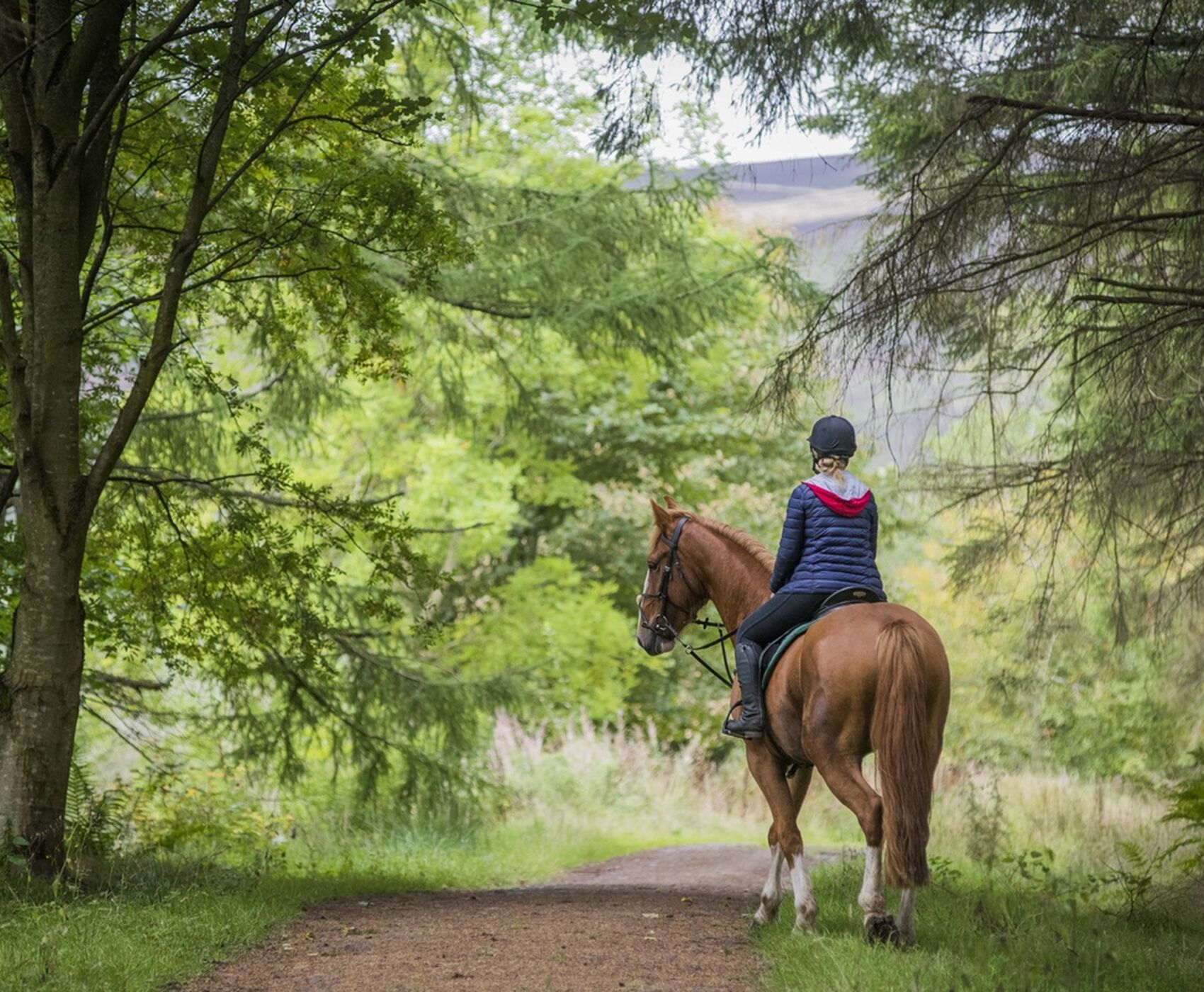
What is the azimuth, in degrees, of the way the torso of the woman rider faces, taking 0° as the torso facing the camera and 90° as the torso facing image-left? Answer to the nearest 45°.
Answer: approximately 135°

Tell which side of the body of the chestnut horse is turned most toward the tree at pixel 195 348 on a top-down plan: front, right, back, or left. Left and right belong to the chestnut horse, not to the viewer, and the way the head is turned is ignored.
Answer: front

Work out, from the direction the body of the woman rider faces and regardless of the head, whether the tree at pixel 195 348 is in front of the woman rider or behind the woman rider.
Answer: in front

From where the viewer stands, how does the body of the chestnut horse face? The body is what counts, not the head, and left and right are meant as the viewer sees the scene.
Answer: facing away from the viewer and to the left of the viewer

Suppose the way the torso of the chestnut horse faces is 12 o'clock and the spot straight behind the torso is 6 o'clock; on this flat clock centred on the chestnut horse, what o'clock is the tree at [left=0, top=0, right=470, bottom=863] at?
The tree is roughly at 11 o'clock from the chestnut horse.

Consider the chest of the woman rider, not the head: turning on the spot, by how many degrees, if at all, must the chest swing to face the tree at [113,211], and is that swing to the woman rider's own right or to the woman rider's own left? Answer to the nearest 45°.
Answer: approximately 45° to the woman rider's own left
